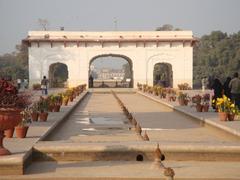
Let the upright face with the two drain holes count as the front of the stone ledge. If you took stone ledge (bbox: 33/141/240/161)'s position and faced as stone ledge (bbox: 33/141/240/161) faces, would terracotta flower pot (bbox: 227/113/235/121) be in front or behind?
behind

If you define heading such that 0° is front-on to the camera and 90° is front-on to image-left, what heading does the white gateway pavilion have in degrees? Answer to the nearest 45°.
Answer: approximately 0°

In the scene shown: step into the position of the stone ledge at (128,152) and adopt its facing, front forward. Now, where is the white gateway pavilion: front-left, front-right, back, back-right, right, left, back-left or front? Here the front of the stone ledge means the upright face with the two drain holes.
back

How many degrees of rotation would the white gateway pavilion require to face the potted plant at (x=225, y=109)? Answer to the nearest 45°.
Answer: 0° — it already faces it
